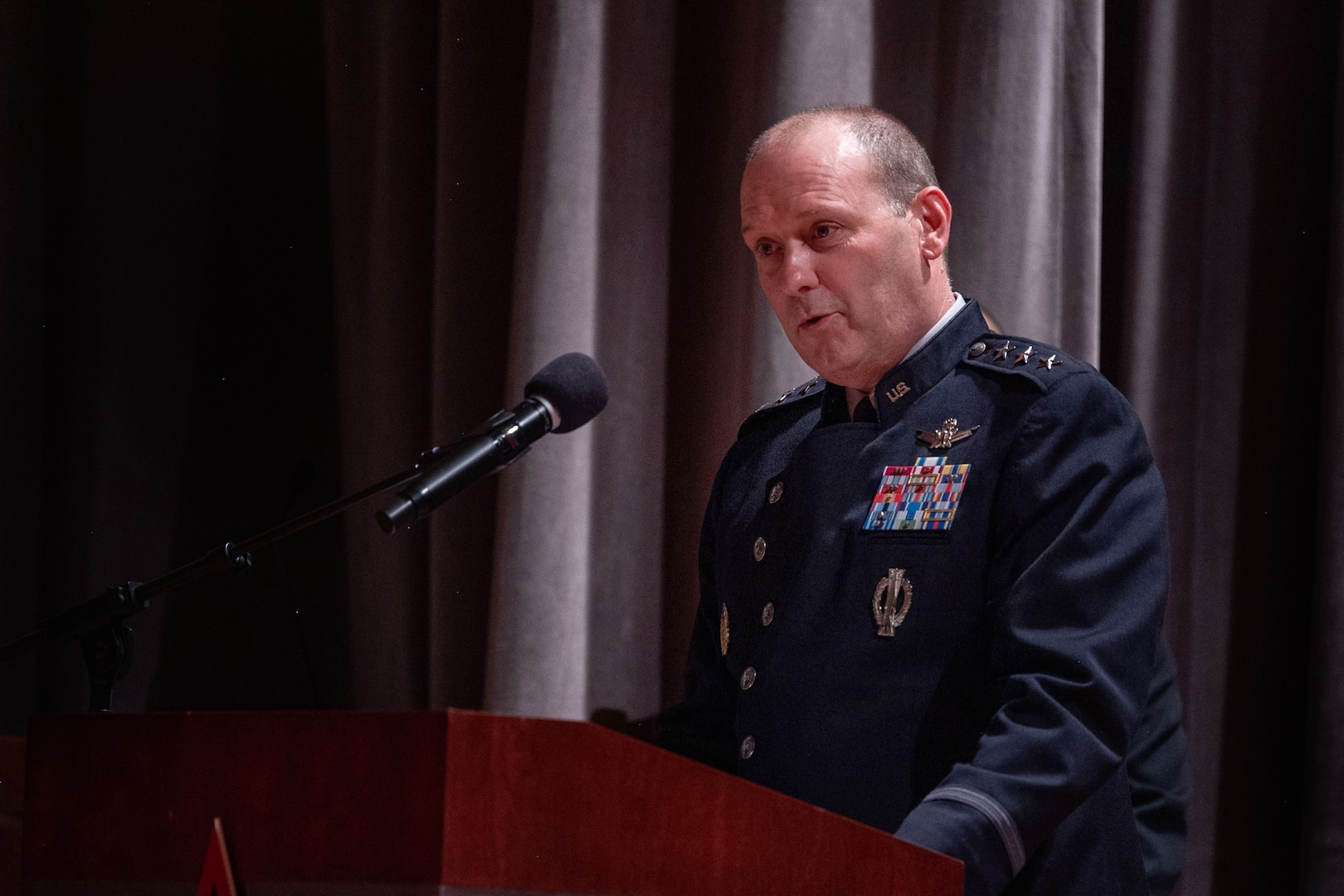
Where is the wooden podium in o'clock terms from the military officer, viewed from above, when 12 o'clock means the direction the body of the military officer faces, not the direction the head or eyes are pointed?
The wooden podium is roughly at 11 o'clock from the military officer.

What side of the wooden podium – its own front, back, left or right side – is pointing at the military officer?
back

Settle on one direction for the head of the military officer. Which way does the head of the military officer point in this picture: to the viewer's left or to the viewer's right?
to the viewer's left

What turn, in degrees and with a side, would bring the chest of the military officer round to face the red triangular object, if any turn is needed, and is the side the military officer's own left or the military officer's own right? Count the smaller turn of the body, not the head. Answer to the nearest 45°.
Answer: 0° — they already face it

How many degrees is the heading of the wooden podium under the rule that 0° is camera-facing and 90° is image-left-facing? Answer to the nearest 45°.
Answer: approximately 45°
